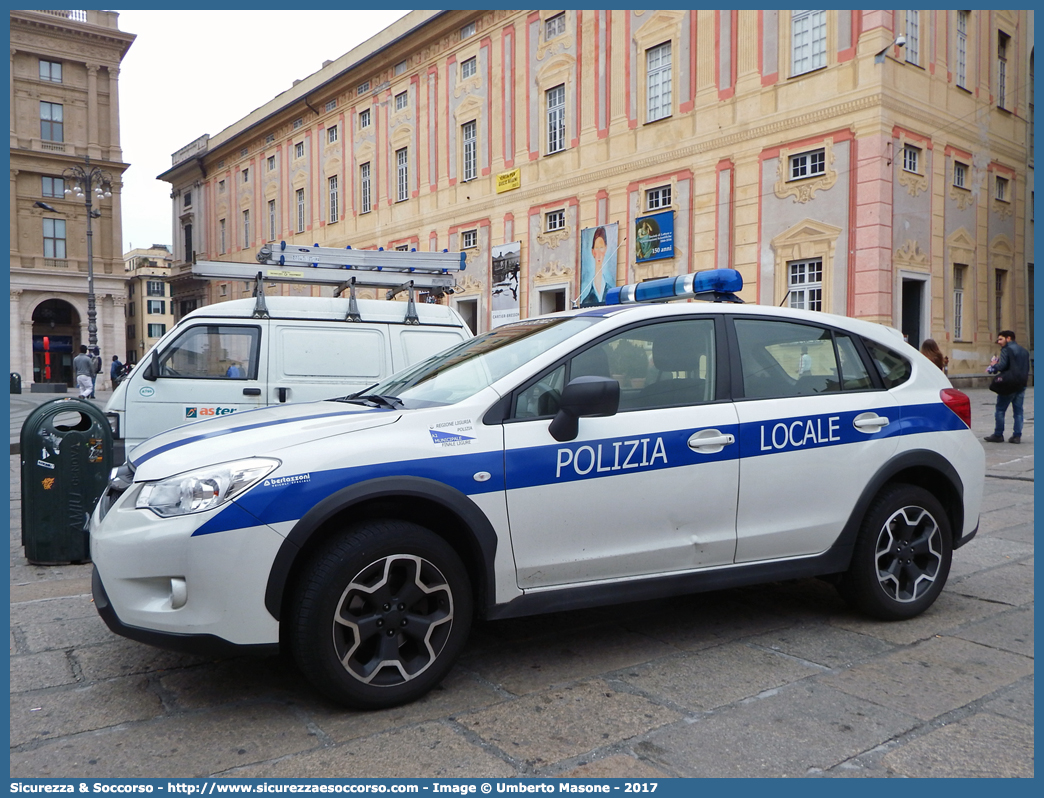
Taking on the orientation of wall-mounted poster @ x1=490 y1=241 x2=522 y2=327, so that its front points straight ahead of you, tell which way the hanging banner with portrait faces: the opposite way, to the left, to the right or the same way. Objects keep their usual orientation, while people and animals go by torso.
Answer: the same way

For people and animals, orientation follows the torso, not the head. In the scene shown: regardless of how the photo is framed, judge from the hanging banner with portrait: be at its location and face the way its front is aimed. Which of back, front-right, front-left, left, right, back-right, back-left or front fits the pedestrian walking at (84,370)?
front-right

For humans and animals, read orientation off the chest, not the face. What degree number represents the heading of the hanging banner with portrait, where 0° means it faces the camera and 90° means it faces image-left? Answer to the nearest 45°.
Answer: approximately 45°

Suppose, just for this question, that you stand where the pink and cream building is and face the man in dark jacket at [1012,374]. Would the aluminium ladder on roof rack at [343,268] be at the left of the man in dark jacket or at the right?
right

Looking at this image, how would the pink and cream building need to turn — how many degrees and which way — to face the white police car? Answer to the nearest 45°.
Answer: approximately 45° to its left

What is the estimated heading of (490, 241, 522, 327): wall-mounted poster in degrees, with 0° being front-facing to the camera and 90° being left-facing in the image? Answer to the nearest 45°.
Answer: approximately 45°

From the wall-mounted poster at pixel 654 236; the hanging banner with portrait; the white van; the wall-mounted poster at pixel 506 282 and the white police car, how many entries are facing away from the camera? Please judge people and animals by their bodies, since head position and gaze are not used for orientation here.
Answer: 0

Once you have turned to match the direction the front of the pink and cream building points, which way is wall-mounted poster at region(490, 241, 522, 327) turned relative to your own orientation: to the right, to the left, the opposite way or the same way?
the same way

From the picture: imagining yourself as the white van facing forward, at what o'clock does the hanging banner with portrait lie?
The hanging banner with portrait is roughly at 4 o'clock from the white van.

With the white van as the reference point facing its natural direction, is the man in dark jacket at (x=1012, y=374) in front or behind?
behind

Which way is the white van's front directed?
to the viewer's left

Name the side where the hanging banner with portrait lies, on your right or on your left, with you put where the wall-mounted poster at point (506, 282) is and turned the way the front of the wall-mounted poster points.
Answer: on your left

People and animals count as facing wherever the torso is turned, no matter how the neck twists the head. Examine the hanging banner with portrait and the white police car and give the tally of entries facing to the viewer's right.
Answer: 0

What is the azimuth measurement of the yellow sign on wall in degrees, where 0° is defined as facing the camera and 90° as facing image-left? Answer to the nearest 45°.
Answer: approximately 45°

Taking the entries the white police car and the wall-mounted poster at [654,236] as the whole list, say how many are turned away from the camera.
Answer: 0

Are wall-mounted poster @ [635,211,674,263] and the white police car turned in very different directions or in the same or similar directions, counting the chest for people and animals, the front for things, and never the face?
same or similar directions

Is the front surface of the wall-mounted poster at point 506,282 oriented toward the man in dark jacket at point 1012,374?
no

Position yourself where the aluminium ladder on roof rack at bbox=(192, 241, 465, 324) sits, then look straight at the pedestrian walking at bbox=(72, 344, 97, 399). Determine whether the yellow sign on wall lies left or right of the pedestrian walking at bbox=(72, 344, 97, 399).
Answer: right

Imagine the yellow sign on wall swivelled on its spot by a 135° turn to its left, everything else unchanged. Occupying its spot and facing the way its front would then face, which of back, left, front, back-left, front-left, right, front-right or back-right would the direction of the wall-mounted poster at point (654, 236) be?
front-right

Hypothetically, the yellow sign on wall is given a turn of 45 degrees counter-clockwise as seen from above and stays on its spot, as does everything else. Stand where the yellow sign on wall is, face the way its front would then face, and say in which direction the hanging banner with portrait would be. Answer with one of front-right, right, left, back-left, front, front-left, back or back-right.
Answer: front-left

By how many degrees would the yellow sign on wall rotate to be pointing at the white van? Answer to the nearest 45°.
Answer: approximately 45° to its left
